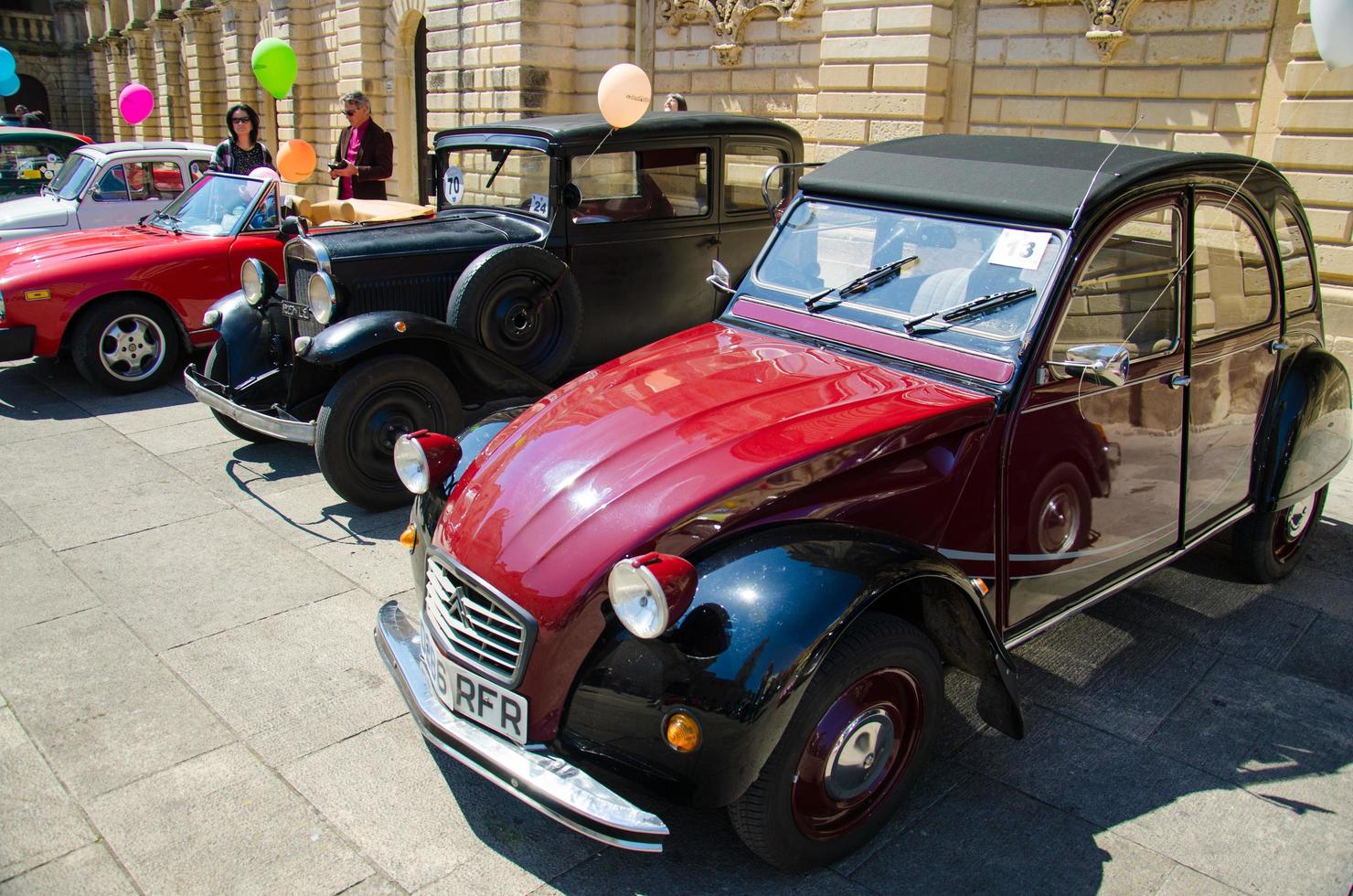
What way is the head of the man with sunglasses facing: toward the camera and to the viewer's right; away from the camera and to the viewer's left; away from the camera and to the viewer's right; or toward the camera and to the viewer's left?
toward the camera and to the viewer's left

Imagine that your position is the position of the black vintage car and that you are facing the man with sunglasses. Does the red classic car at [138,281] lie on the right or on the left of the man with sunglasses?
left

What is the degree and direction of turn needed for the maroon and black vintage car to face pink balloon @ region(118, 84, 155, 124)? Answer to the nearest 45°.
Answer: approximately 90° to its right

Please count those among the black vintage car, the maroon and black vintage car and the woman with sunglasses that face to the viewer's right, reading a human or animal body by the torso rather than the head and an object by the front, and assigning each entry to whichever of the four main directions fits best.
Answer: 0

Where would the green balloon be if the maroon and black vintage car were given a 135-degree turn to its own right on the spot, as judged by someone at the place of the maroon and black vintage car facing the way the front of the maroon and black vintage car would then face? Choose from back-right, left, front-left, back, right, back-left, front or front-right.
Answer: front-left

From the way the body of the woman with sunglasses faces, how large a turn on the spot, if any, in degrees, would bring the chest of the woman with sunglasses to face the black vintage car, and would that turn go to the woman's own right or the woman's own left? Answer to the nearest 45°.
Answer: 0° — they already face it

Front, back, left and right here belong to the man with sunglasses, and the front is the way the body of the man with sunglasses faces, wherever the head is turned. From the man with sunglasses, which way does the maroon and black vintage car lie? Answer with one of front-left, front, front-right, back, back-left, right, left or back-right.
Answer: front-left

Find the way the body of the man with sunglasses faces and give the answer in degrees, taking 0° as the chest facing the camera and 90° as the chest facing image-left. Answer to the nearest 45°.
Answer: approximately 45°

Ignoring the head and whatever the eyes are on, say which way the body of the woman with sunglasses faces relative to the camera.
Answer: toward the camera

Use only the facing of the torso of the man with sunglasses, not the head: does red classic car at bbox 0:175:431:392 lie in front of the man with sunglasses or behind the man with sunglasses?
in front

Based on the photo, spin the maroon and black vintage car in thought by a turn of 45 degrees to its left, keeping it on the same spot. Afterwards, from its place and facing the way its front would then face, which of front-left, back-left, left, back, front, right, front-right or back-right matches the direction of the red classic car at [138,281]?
back-right

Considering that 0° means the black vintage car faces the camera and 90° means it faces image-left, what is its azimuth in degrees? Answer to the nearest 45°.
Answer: approximately 45°

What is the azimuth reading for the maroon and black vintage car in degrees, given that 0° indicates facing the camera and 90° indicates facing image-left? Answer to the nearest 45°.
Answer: approximately 45°
